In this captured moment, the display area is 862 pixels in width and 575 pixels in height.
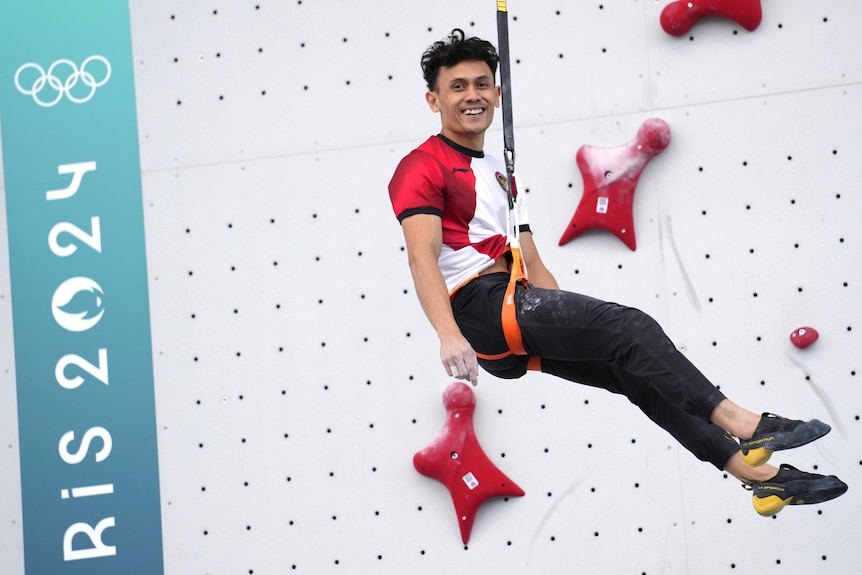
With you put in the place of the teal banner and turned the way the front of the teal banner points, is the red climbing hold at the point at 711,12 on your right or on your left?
on your left

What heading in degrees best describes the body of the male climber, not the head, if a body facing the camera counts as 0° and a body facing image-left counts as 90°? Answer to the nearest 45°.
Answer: approximately 315°

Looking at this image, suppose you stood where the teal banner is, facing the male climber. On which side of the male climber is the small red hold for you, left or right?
left

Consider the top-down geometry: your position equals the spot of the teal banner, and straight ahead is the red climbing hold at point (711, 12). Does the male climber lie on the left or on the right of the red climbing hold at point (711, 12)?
right

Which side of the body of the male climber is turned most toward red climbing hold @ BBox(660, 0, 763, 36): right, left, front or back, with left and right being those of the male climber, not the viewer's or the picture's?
left

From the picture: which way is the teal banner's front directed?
toward the camera

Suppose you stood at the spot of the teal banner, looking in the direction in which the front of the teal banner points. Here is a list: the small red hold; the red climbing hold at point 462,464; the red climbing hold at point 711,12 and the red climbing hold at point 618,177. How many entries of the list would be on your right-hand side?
0

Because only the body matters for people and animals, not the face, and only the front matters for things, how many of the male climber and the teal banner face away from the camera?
0

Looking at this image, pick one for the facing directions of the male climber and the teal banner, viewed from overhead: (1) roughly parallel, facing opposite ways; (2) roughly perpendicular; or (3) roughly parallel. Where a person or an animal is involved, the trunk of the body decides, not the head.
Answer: roughly parallel

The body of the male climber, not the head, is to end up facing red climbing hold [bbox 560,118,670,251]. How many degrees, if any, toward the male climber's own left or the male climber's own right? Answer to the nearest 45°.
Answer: approximately 135° to the male climber's own left

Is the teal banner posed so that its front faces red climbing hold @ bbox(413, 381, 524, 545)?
no

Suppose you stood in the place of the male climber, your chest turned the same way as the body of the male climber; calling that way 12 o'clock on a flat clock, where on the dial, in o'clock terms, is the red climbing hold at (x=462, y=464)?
The red climbing hold is roughly at 7 o'clock from the male climber.

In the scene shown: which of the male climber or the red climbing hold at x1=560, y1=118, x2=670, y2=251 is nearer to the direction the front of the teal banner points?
the male climber
